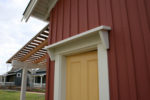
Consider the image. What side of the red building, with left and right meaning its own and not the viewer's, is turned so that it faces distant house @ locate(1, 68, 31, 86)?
right

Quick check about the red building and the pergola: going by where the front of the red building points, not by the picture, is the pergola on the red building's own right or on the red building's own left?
on the red building's own right

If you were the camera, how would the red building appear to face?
facing the viewer and to the left of the viewer
